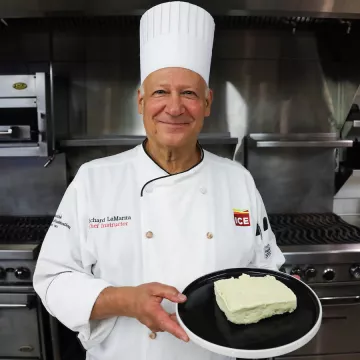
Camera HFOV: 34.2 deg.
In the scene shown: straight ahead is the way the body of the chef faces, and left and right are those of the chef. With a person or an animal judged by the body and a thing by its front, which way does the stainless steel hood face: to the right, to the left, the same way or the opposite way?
the same way

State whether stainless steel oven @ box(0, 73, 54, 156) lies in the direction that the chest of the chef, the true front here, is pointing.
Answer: no

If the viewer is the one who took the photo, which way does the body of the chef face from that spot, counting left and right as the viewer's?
facing the viewer

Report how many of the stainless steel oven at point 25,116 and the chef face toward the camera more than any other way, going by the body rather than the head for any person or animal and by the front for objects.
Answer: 2

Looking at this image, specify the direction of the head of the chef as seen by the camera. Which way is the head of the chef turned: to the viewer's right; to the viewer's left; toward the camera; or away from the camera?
toward the camera

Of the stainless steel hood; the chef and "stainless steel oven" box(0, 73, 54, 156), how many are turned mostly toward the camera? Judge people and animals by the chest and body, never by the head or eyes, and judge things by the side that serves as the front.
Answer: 3

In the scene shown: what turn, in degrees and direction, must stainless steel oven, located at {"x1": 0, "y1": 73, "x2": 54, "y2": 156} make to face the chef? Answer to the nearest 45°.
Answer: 0° — it already faces them

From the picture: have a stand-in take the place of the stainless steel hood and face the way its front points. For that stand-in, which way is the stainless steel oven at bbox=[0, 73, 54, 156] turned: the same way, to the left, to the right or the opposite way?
the same way

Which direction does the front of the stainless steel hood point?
toward the camera

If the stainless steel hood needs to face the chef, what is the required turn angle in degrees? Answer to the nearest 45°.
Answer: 0° — it already faces them

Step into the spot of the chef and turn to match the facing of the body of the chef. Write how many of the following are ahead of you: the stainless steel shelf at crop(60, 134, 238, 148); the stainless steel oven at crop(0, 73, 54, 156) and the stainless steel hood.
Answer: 0
